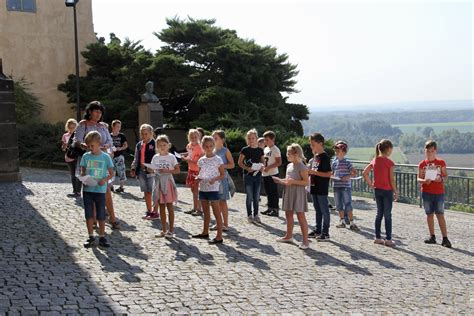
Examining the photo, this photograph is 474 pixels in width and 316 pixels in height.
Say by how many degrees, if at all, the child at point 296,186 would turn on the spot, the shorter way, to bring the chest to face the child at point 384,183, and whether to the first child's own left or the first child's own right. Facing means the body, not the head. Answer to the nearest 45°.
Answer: approximately 180°

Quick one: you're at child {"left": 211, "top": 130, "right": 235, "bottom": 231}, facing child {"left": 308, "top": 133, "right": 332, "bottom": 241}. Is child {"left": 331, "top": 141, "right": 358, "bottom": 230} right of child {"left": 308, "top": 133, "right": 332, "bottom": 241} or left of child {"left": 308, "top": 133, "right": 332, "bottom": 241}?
left

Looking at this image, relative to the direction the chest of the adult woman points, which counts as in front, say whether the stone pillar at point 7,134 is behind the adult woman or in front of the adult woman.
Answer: behind

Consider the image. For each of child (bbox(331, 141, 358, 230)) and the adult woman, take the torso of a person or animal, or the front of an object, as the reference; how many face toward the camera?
2

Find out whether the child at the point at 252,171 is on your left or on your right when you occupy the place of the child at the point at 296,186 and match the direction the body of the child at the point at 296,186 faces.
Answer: on your right

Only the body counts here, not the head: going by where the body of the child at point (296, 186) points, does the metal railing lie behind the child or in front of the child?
behind

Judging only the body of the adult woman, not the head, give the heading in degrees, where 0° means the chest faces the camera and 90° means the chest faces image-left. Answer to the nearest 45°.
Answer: approximately 0°

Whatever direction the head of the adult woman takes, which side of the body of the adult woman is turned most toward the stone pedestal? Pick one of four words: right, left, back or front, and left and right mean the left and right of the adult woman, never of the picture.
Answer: back

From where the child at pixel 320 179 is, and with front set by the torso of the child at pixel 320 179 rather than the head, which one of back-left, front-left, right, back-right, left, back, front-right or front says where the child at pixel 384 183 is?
back-left
